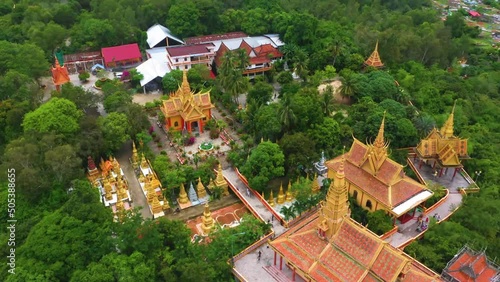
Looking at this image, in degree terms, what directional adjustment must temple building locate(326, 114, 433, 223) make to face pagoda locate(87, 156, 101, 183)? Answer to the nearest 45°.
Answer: approximately 135° to its right

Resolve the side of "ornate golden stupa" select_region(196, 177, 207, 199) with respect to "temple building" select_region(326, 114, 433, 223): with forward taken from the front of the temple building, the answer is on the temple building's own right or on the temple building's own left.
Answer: on the temple building's own right

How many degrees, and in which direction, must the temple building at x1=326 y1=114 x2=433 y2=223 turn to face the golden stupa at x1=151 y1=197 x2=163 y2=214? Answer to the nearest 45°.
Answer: approximately 135° to its right

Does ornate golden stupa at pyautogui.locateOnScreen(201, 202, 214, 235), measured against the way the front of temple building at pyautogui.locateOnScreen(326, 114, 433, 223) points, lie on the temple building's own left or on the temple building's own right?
on the temple building's own right

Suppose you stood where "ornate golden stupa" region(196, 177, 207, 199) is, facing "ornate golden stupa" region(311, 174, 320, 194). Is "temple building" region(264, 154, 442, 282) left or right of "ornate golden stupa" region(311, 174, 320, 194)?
right

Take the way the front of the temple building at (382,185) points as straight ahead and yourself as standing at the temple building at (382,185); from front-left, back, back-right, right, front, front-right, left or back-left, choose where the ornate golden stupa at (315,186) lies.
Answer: back-right

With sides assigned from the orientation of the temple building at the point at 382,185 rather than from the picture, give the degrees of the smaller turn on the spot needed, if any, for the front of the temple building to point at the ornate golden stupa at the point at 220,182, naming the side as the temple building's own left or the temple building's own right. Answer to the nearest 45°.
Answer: approximately 135° to the temple building's own right

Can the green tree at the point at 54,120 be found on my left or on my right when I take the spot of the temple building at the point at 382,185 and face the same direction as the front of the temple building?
on my right

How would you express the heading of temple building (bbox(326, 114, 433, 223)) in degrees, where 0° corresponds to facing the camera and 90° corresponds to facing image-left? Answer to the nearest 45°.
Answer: approximately 315°

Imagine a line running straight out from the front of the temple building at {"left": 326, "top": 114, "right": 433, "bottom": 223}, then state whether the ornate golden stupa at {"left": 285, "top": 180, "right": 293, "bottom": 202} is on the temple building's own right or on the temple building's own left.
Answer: on the temple building's own right

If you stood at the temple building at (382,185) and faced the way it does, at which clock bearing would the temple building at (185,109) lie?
the temple building at (185,109) is roughly at 5 o'clock from the temple building at (382,185).

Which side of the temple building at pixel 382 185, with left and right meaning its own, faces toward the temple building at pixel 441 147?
left
